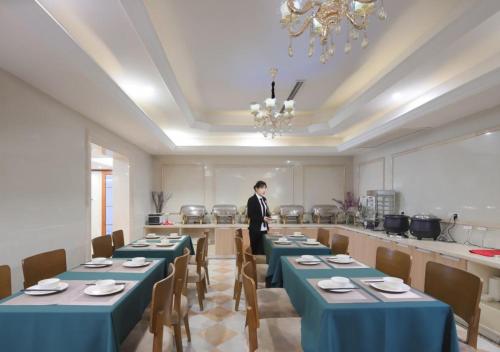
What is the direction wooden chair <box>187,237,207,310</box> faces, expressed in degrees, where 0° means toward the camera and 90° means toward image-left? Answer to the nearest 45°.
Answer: approximately 90°

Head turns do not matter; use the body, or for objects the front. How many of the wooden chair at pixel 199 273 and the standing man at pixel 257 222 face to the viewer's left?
1

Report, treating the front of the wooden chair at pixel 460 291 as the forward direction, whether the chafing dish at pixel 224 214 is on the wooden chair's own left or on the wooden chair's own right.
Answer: on the wooden chair's own right

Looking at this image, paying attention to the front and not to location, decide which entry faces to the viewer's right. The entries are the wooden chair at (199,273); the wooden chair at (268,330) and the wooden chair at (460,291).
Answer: the wooden chair at (268,330)

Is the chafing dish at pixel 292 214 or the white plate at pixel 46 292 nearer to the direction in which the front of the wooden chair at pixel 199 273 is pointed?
the white plate

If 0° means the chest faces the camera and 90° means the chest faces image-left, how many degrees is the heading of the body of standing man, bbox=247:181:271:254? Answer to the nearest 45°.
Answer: approximately 315°

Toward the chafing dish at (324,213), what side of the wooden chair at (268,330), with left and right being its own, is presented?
left

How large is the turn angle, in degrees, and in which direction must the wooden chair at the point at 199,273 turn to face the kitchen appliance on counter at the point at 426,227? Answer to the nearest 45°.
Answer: approximately 180°

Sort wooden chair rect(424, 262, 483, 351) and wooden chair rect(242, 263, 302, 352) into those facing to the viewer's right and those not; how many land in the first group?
1

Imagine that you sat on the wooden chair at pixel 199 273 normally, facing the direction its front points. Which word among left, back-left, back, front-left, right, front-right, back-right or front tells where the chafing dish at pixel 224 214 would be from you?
right

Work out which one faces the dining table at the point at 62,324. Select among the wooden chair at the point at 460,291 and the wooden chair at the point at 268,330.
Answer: the wooden chair at the point at 460,291

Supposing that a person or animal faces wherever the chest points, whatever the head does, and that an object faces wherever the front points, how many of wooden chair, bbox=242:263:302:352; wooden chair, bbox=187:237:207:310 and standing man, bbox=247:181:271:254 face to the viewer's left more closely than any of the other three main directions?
1

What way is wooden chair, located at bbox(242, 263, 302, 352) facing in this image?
to the viewer's right

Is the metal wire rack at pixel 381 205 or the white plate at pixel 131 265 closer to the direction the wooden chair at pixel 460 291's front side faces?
the white plate
